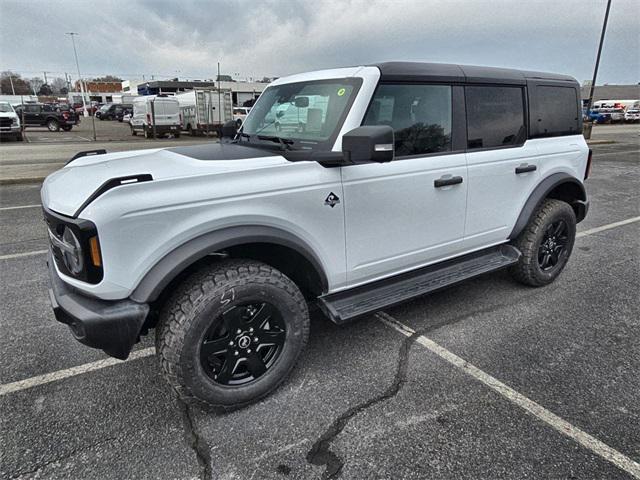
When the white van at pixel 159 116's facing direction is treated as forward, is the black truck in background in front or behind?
in front

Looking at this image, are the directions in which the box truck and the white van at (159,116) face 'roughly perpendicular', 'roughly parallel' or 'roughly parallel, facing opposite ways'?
roughly parallel

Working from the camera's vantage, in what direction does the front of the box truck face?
facing away from the viewer and to the left of the viewer

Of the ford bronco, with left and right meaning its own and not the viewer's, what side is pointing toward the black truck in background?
right

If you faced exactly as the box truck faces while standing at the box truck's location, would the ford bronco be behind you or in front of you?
behind

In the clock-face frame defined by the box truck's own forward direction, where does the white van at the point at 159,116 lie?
The white van is roughly at 10 o'clock from the box truck.

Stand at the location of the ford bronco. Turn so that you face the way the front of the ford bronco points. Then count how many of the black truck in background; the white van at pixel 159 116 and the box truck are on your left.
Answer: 0

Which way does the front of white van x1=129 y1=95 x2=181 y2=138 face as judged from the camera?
facing away from the viewer and to the left of the viewer

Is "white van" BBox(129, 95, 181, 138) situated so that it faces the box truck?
no
